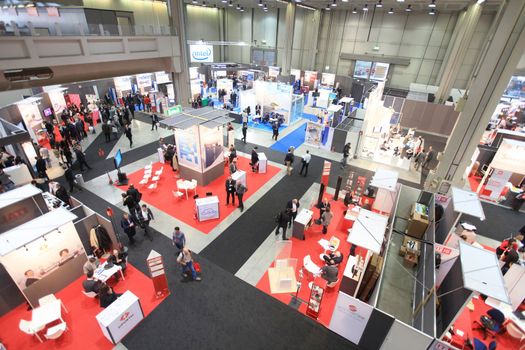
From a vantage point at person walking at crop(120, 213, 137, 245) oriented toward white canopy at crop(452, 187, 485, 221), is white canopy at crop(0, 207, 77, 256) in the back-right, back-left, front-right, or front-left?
back-right

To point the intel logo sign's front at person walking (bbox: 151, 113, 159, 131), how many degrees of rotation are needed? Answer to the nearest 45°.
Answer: approximately 45° to its right

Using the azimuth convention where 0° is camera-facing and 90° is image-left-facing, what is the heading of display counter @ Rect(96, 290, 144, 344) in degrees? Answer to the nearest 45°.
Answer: approximately 315°

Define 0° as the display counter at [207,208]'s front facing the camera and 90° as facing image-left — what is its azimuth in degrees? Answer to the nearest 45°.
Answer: approximately 0°

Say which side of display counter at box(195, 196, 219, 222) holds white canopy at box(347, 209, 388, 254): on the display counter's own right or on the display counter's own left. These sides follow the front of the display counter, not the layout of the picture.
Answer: on the display counter's own left

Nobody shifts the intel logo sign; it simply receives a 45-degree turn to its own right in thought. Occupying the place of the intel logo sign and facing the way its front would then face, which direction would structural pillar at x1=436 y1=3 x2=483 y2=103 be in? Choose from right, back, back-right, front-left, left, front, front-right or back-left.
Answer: back-left

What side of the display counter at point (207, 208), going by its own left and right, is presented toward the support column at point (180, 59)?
back

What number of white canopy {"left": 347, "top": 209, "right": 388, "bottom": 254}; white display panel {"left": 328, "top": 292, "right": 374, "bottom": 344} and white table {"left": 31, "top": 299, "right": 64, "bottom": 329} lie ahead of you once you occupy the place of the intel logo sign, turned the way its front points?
3

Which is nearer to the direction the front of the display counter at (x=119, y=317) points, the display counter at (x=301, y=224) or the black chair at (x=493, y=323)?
the black chair

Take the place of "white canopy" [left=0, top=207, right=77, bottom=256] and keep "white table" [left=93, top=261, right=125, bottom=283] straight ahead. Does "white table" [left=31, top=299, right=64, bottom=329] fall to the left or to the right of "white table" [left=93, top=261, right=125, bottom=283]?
right

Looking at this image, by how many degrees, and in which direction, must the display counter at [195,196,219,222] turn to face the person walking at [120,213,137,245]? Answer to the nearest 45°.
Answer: approximately 90° to its right

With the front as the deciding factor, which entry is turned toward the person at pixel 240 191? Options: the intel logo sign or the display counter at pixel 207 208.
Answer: the intel logo sign

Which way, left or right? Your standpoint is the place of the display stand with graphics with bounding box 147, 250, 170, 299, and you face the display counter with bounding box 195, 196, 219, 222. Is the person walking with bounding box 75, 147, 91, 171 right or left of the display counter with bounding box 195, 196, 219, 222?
left

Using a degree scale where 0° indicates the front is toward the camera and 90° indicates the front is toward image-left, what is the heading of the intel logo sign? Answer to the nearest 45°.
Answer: approximately 0°

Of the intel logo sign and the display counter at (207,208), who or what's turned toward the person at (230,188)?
the intel logo sign
